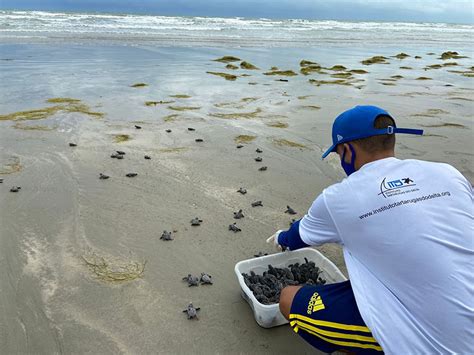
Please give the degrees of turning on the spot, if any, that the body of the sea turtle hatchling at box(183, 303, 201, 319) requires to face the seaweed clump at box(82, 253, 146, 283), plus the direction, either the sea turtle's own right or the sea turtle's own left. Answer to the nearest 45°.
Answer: approximately 45° to the sea turtle's own left

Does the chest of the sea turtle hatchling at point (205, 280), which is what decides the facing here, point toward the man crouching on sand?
no

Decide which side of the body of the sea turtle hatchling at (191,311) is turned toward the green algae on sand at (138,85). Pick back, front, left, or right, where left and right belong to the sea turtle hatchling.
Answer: front

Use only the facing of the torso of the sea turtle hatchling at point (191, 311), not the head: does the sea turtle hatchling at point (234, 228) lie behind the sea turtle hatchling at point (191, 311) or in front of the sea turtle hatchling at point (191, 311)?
in front

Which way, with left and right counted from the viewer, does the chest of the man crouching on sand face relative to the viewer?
facing away from the viewer and to the left of the viewer

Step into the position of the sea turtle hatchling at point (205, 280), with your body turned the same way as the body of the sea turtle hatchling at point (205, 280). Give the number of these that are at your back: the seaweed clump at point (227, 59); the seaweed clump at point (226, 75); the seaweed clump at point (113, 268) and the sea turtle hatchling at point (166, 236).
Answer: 0

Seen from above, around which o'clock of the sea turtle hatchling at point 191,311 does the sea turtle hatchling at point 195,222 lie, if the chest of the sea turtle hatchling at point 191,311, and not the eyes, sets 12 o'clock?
the sea turtle hatchling at point 195,222 is roughly at 12 o'clock from the sea turtle hatchling at point 191,311.

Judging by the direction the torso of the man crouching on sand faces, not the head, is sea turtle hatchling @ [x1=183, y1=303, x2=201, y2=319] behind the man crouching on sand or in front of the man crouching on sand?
in front

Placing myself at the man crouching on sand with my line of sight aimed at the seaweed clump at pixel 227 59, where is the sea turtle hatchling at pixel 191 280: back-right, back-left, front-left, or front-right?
front-left

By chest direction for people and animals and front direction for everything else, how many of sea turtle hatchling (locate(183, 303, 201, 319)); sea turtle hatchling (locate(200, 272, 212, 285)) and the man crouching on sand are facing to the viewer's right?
0

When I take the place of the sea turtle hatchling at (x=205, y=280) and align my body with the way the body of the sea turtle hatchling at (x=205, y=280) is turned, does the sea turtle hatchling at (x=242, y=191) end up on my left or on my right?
on my right

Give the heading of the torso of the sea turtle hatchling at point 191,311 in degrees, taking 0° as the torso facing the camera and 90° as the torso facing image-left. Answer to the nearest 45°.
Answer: approximately 180°

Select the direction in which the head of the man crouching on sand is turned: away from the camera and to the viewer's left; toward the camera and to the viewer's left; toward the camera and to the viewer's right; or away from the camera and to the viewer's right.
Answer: away from the camera and to the viewer's left

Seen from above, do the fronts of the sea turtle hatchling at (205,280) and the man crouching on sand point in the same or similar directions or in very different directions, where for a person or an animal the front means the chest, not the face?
same or similar directions

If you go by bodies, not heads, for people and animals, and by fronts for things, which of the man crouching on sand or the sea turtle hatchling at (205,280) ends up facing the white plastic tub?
the man crouching on sand

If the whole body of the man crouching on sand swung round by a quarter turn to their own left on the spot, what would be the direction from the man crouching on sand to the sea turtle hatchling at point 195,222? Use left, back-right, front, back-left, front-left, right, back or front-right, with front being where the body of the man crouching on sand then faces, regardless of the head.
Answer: right

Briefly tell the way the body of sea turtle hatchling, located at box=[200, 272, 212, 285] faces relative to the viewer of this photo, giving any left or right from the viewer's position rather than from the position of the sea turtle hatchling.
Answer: facing away from the viewer and to the left of the viewer
